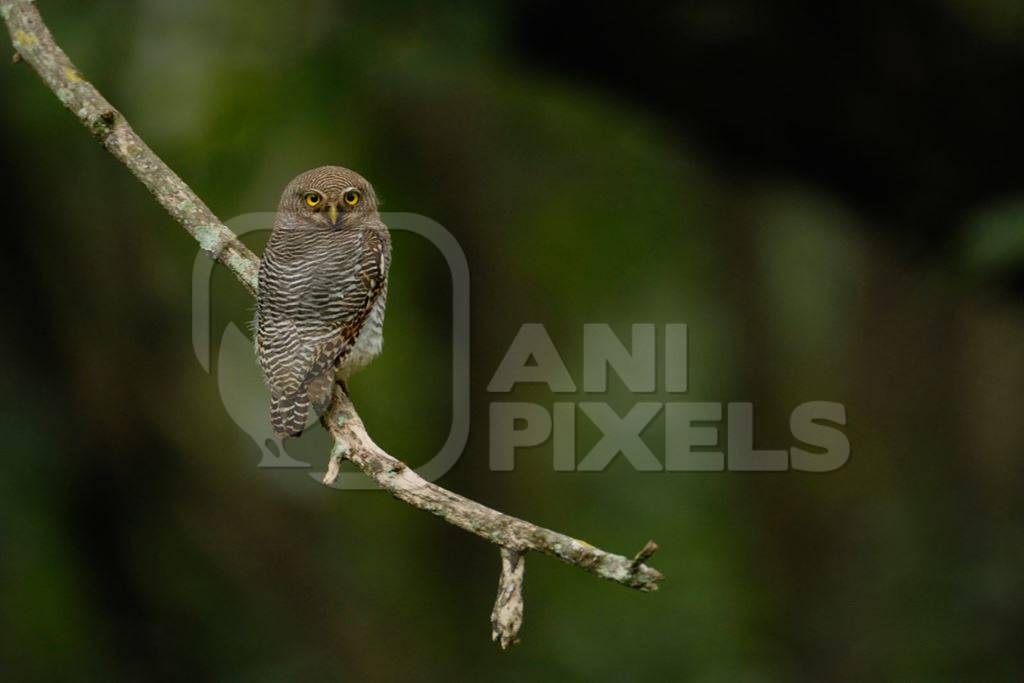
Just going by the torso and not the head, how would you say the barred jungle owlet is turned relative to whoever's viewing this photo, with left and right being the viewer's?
facing away from the viewer and to the right of the viewer
